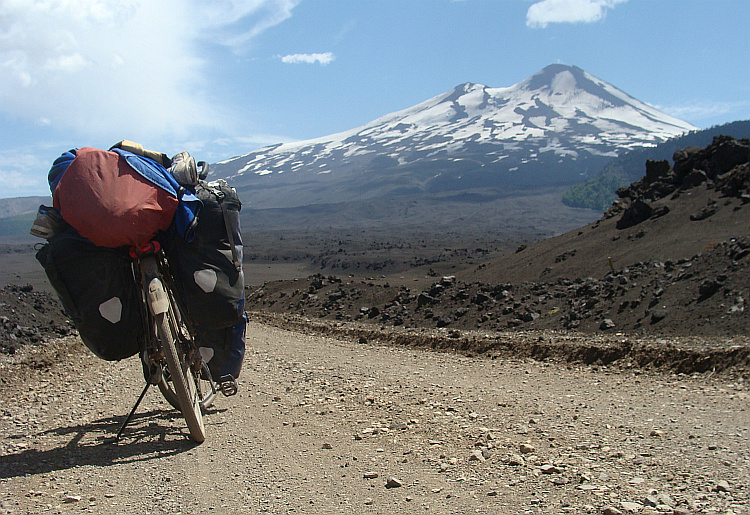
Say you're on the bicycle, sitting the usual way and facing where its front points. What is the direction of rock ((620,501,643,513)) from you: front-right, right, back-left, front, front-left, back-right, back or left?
back-right

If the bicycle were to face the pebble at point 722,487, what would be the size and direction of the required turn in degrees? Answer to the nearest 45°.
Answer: approximately 135° to its right

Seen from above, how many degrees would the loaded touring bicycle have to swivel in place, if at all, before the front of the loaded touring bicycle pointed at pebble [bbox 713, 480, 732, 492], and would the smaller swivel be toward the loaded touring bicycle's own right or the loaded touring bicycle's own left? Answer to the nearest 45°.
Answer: approximately 135° to the loaded touring bicycle's own right

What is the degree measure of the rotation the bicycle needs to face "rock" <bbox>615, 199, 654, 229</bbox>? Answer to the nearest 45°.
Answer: approximately 45° to its right

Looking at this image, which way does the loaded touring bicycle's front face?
away from the camera

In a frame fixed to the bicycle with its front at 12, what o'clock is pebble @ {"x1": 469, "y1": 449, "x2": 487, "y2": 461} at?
The pebble is roughly at 4 o'clock from the bicycle.

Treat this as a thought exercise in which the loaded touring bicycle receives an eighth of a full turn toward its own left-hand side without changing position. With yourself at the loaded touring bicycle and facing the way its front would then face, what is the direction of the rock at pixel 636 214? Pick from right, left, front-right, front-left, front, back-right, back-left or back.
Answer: right

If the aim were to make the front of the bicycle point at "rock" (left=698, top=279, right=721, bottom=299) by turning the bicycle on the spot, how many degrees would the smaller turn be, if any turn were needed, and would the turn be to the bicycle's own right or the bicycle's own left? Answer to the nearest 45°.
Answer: approximately 45° to the bicycle's own right

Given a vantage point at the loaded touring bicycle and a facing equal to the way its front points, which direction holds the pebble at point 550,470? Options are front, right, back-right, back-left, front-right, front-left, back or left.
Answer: back-right

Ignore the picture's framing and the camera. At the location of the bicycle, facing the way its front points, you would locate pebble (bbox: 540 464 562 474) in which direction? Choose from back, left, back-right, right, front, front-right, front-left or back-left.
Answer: back-right

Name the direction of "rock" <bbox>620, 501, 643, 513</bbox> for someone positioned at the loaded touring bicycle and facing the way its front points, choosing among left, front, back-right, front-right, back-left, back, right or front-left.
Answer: back-right

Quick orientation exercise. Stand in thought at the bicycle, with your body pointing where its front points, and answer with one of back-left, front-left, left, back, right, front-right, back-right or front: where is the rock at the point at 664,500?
back-right
